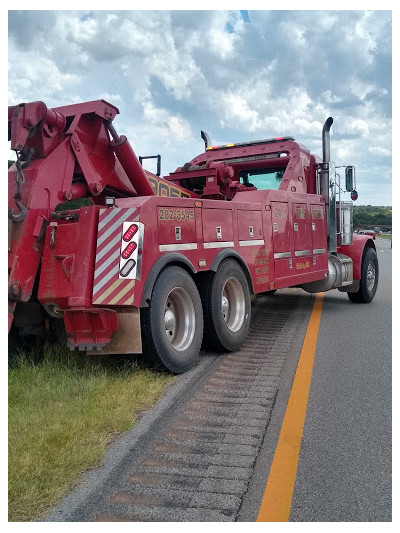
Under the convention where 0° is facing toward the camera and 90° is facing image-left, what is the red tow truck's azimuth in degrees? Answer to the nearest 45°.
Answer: approximately 225°
